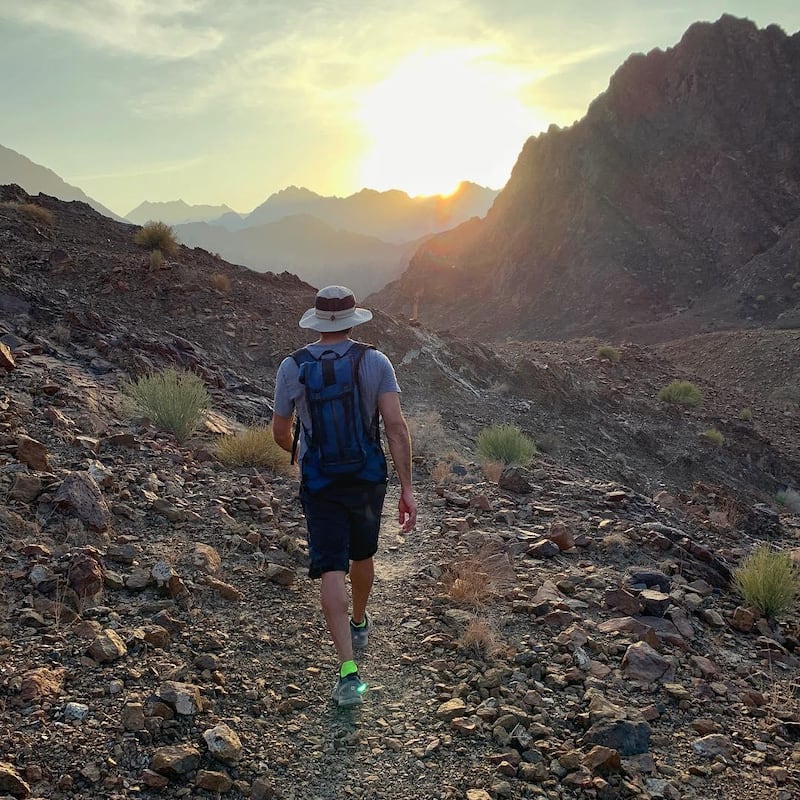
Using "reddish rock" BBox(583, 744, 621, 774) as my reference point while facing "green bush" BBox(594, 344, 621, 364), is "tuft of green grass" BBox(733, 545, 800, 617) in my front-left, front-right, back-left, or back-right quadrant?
front-right

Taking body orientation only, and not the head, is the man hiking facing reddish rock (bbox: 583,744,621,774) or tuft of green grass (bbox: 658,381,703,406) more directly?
the tuft of green grass

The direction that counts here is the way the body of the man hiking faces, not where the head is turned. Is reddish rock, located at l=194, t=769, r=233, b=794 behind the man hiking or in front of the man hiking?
behind

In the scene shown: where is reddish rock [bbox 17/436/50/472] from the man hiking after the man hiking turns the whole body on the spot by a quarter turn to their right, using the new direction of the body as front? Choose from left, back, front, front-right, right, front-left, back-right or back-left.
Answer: back-left

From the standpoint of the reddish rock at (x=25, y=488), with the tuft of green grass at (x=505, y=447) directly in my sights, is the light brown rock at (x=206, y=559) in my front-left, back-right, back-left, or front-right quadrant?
front-right

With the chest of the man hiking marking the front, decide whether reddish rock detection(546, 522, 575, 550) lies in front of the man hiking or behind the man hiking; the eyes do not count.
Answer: in front

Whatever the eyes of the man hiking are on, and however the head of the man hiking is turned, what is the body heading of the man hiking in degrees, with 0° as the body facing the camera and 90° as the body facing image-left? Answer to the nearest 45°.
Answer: approximately 180°

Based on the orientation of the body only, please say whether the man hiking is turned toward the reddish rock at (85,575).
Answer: no

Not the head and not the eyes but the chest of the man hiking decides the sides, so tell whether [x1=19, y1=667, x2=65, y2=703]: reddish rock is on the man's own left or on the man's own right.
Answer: on the man's own left

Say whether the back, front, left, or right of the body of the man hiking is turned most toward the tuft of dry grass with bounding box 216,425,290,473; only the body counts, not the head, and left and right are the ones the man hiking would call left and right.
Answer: front

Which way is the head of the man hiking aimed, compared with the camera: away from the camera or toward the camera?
away from the camera

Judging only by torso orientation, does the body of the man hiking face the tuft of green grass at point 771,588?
no

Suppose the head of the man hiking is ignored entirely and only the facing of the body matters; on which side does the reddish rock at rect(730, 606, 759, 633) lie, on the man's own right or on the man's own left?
on the man's own right
